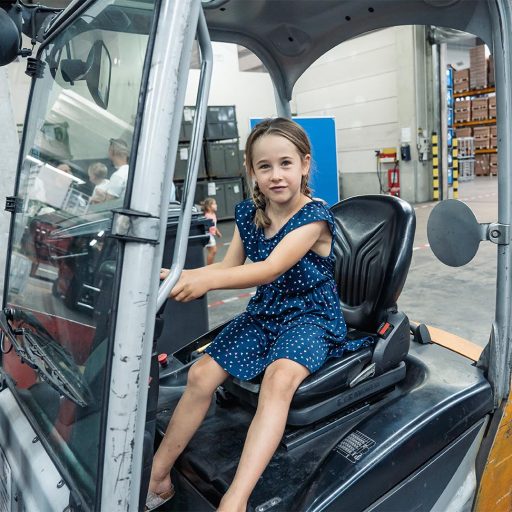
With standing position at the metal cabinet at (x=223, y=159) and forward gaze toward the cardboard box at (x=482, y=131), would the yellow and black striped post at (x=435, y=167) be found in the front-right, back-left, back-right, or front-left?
front-right

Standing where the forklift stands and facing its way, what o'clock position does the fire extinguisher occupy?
The fire extinguisher is roughly at 5 o'clock from the forklift.

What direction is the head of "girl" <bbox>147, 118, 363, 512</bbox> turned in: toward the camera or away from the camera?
toward the camera

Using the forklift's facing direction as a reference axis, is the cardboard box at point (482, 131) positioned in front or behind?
behind

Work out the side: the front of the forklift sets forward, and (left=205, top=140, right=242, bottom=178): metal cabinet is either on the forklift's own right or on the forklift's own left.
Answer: on the forklift's own right

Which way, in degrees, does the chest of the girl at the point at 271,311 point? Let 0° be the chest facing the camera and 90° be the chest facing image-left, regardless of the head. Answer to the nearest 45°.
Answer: approximately 45°

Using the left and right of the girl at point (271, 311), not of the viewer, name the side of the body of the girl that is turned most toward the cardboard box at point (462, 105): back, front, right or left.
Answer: back

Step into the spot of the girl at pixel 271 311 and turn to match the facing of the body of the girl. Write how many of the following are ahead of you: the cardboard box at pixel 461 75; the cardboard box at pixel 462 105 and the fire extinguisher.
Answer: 0

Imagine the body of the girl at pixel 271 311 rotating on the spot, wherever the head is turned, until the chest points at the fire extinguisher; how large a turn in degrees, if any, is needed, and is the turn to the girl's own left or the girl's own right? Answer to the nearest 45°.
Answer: approximately 135° to the girl's own right

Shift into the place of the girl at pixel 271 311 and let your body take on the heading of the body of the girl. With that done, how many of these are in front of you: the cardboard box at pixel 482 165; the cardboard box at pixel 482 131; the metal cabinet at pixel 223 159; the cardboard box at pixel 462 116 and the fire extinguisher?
0

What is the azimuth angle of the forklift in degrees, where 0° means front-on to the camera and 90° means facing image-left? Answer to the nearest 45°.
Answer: approximately 45°

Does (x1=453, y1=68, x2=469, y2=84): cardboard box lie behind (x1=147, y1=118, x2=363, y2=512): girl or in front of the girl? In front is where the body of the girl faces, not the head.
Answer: behind
